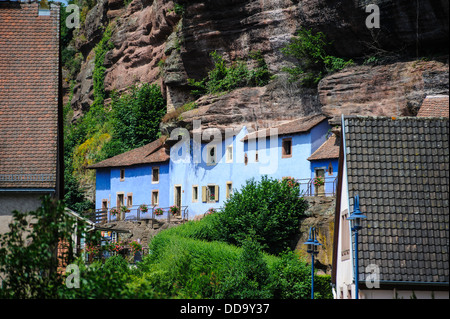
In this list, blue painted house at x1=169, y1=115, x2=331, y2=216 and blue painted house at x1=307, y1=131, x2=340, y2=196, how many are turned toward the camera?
2

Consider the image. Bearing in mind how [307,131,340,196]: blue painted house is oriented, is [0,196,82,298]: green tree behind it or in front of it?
in front

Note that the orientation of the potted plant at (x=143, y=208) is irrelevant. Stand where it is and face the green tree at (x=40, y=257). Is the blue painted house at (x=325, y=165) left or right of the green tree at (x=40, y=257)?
left

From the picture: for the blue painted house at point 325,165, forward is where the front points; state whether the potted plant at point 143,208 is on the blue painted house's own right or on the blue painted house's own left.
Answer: on the blue painted house's own right

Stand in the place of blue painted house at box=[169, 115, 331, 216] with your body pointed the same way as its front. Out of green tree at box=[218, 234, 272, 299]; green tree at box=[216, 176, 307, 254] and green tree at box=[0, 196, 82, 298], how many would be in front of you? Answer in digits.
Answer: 3

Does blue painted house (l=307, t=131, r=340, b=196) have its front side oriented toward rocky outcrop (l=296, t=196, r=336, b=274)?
yes

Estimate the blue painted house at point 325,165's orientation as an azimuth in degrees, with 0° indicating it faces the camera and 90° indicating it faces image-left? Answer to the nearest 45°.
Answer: approximately 0°

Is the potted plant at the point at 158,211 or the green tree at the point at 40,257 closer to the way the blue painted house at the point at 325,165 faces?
the green tree

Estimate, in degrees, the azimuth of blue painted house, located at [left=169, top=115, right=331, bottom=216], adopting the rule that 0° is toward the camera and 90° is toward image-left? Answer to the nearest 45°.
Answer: approximately 0°

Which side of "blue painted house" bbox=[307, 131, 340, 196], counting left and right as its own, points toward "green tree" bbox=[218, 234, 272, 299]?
front
